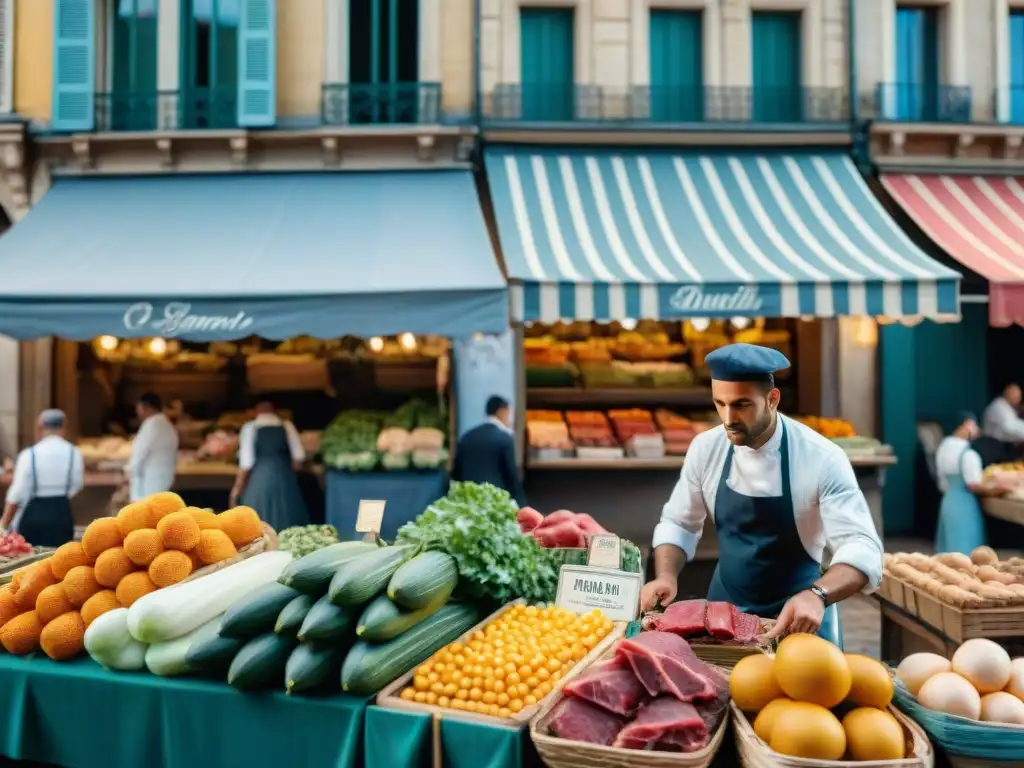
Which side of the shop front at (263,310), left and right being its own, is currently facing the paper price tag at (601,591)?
front

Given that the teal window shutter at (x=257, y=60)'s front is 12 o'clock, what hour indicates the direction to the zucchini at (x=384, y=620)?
The zucchini is roughly at 12 o'clock from the teal window shutter.

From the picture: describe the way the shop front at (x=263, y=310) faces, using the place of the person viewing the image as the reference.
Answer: facing the viewer

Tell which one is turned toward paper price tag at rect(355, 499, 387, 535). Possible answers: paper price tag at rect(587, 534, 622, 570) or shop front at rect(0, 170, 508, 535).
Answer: the shop front

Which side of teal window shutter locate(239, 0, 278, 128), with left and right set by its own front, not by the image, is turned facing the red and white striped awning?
left

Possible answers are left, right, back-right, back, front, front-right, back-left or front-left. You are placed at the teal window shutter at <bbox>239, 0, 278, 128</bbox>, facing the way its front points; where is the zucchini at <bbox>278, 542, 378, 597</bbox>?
front

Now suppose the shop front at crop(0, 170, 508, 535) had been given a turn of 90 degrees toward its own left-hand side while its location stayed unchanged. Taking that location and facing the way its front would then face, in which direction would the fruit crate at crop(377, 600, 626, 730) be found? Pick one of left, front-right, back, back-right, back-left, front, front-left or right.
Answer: right

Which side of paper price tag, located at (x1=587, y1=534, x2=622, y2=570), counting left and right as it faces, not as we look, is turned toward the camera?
front

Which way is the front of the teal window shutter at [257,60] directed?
toward the camera

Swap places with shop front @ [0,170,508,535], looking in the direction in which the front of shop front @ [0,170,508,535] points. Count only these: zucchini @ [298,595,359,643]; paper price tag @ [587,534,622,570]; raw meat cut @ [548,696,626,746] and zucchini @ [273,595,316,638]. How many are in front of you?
4

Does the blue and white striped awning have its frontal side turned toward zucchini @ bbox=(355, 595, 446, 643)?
yes

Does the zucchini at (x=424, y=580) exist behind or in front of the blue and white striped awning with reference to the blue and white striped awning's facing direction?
in front

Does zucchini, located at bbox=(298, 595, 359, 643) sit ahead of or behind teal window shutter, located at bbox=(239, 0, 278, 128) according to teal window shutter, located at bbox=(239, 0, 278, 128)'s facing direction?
ahead

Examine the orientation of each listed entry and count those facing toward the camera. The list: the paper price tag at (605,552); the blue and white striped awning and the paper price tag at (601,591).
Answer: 3

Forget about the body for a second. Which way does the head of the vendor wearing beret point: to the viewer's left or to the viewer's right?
to the viewer's left
